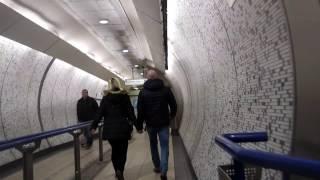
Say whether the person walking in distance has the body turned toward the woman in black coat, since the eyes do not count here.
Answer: yes

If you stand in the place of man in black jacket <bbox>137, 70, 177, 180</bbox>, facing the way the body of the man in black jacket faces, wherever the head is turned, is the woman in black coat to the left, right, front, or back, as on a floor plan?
left

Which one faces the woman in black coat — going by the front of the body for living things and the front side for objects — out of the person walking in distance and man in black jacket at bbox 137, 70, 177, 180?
the person walking in distance

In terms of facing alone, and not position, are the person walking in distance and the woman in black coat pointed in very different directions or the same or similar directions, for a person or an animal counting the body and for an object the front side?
very different directions

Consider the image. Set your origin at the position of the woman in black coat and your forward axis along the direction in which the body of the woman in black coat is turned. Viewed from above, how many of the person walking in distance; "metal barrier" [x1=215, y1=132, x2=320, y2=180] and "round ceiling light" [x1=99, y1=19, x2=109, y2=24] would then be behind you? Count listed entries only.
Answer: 1

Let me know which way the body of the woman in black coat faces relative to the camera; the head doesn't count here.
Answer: away from the camera

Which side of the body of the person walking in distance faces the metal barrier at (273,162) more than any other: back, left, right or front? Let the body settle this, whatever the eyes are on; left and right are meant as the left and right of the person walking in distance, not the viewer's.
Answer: front

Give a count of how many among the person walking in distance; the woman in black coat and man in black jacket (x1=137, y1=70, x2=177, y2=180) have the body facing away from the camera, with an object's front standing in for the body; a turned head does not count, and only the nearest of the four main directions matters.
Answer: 2

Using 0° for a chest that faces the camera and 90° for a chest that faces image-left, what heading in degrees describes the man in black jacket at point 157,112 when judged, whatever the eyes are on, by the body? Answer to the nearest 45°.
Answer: approximately 180°

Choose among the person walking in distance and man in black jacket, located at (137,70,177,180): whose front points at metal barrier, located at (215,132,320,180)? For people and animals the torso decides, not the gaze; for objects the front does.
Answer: the person walking in distance

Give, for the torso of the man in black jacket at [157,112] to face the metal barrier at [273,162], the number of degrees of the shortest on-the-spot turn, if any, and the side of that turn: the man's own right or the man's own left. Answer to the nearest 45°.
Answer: approximately 180°

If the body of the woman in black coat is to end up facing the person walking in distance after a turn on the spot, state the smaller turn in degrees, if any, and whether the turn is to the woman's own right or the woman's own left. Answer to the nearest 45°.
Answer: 0° — they already face them

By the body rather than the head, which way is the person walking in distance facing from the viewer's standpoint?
toward the camera

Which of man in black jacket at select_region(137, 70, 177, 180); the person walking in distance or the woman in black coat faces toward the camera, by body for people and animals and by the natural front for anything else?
the person walking in distance
